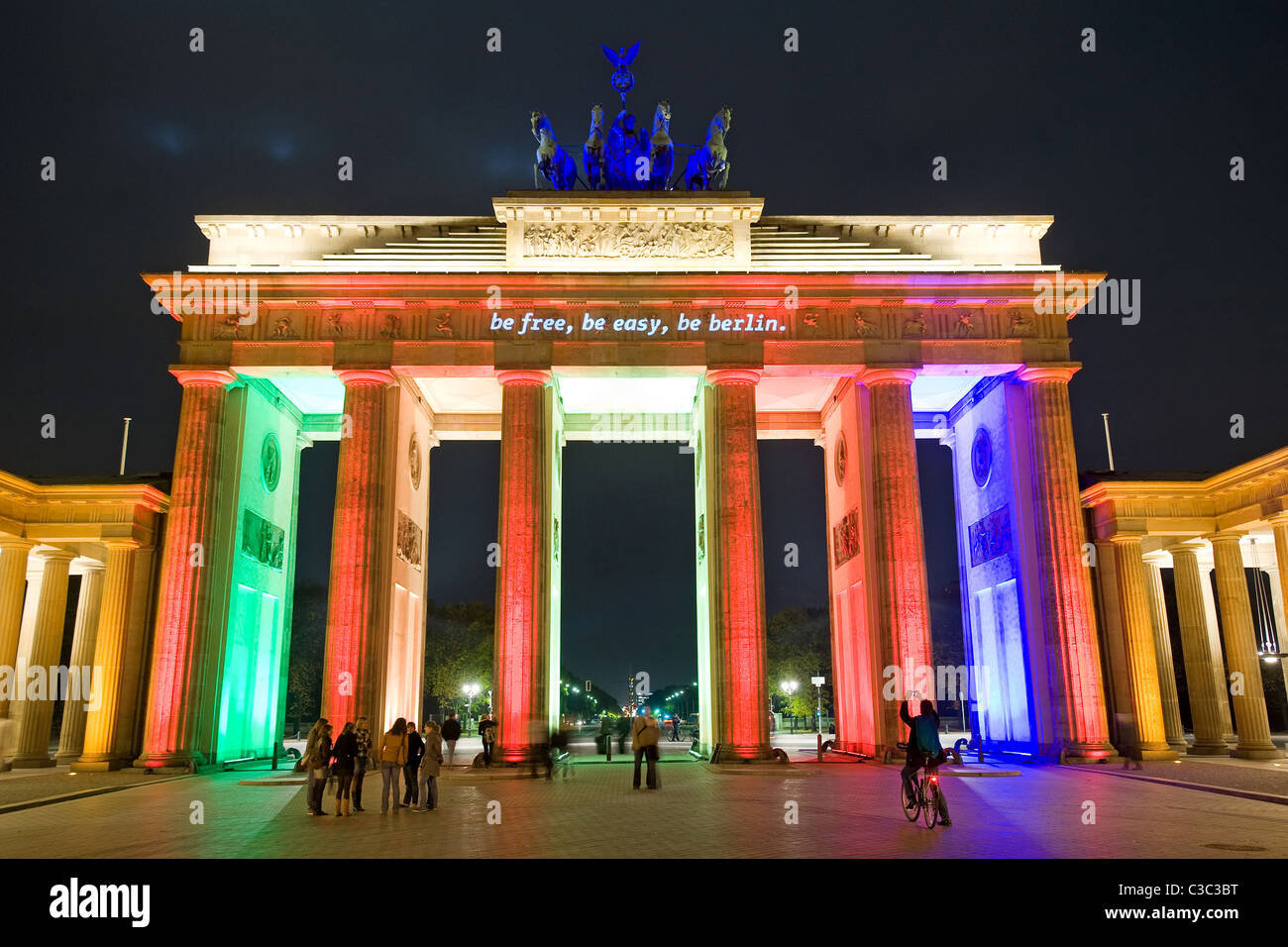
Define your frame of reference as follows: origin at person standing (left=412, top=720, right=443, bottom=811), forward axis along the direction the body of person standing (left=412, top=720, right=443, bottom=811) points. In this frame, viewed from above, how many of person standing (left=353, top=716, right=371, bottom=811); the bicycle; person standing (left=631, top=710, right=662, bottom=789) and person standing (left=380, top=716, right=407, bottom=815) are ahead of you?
2

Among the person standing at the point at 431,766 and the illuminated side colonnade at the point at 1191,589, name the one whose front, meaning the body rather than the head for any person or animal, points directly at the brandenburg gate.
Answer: the illuminated side colonnade

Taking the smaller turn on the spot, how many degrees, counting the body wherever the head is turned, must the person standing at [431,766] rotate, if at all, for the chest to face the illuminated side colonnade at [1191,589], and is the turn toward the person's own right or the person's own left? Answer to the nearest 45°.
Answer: approximately 180°

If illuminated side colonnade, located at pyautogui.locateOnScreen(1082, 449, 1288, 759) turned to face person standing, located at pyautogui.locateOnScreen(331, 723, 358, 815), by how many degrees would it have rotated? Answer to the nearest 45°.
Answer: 0° — it already faces them

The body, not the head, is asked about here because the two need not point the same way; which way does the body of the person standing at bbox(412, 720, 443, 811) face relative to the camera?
to the viewer's left

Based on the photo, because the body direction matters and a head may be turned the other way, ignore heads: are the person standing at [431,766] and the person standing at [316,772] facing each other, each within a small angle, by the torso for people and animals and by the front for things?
yes

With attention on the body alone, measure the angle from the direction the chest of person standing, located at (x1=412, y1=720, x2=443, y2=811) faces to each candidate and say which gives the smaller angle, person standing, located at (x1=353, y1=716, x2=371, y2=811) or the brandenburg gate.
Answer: the person standing

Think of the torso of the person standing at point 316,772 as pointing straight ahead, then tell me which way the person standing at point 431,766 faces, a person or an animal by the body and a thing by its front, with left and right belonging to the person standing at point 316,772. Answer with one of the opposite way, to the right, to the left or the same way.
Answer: the opposite way

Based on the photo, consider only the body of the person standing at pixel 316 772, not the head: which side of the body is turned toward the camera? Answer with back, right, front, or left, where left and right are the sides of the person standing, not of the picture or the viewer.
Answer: right
